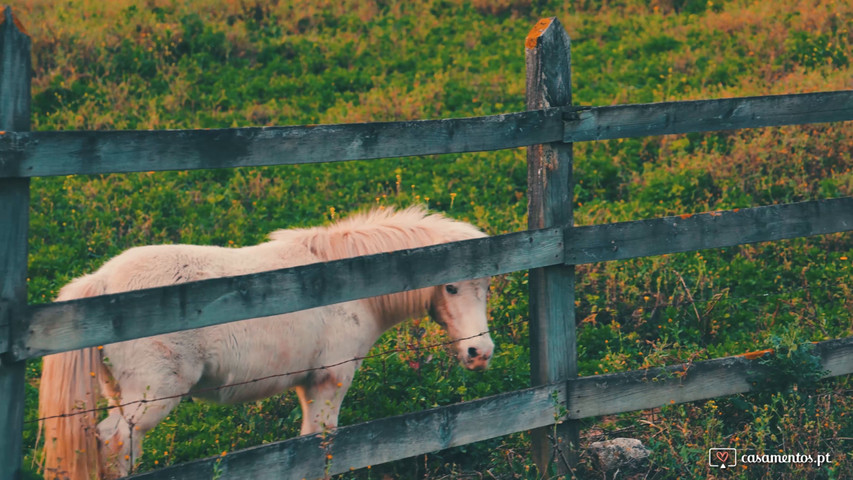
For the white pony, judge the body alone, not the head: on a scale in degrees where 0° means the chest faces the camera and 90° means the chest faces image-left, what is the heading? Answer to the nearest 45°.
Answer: approximately 270°
